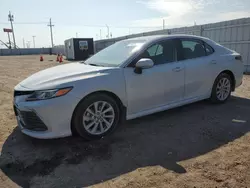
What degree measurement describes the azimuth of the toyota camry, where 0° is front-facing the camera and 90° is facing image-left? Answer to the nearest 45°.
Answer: approximately 45°
